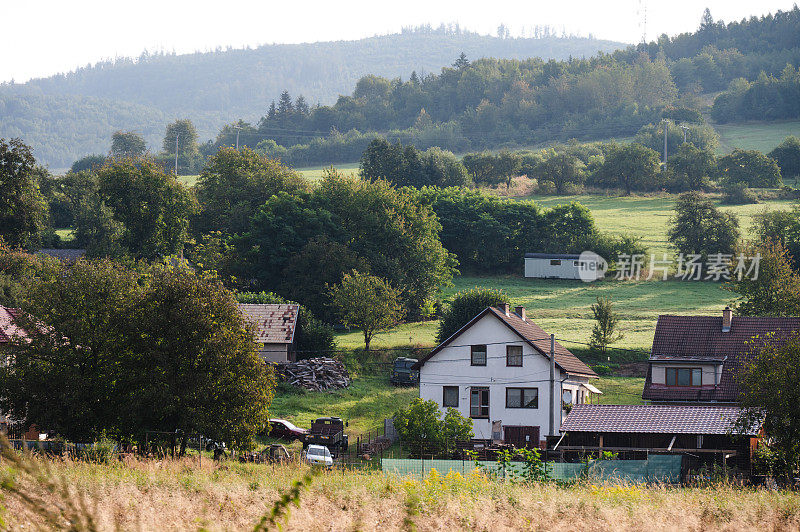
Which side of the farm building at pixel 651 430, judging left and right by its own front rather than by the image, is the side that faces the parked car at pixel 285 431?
right

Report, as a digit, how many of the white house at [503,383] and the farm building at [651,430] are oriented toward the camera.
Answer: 2

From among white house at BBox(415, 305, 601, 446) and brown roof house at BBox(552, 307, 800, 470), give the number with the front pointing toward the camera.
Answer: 2

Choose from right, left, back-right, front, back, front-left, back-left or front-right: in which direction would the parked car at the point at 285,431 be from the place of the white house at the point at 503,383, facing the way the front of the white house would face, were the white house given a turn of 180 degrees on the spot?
back-left

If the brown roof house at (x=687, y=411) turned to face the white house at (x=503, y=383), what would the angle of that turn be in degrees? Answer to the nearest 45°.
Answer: approximately 135° to its right

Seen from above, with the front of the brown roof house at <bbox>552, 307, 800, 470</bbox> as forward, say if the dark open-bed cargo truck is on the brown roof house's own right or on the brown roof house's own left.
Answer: on the brown roof house's own right

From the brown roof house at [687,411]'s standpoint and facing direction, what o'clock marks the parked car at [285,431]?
The parked car is roughly at 3 o'clock from the brown roof house.

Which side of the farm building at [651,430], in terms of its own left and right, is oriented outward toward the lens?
front

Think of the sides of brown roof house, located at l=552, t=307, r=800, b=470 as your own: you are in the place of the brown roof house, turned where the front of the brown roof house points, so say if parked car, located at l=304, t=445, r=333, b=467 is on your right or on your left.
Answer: on your right

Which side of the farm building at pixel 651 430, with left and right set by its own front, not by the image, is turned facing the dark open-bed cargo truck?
right

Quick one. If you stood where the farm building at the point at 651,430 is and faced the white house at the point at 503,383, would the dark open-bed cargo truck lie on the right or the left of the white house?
left

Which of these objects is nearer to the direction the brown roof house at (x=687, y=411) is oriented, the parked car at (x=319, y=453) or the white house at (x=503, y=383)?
the parked car

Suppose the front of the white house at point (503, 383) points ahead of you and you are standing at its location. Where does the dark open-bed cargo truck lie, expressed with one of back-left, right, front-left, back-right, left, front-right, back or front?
front-right

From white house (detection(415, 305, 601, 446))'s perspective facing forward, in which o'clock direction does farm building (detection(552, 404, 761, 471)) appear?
The farm building is roughly at 11 o'clock from the white house.
